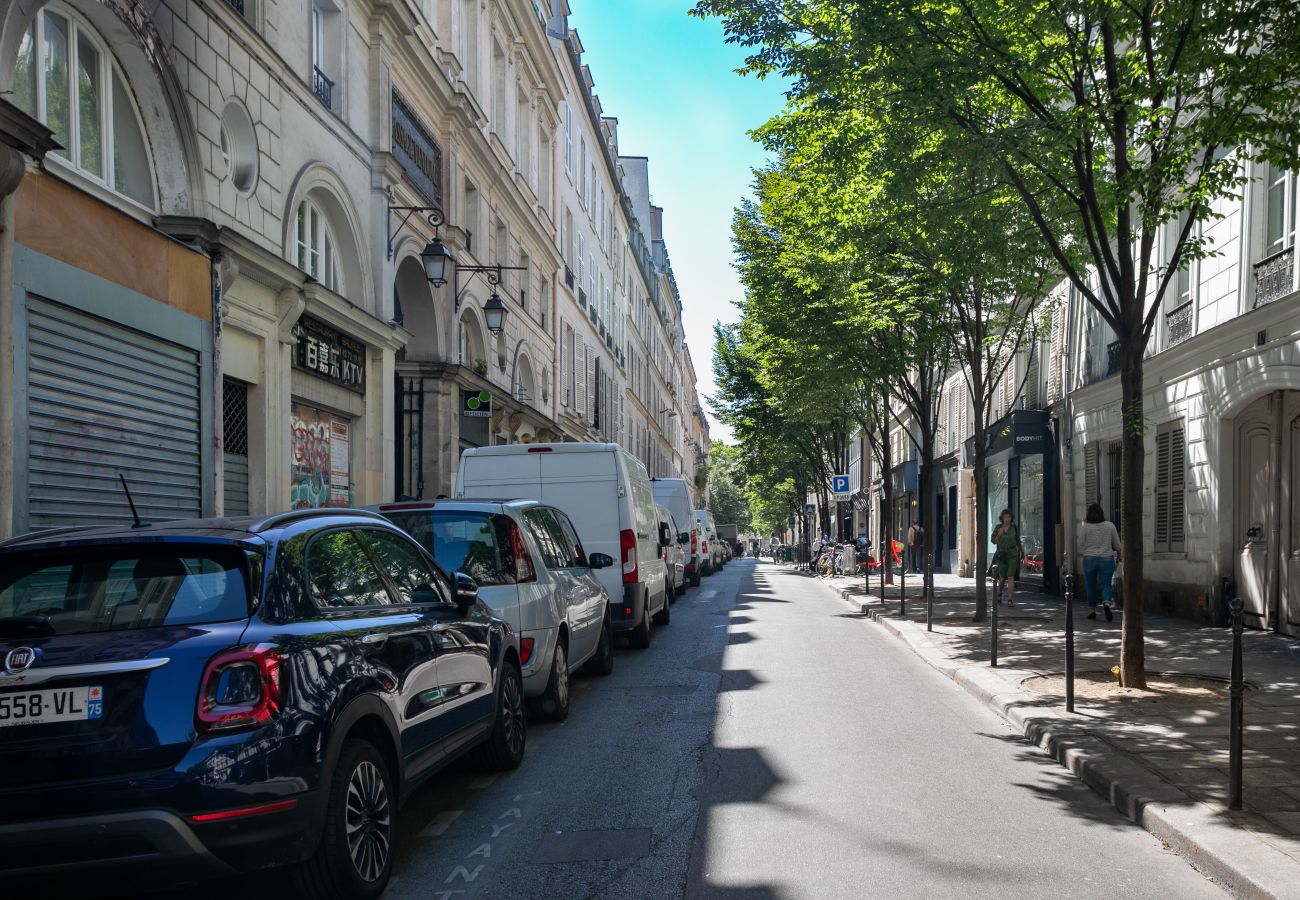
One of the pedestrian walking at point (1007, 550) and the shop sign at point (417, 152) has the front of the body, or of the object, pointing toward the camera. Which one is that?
the pedestrian walking

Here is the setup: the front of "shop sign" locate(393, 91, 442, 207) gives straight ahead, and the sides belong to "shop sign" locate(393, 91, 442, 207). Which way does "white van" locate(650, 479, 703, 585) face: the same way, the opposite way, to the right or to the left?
to the left

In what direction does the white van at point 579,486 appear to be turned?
away from the camera

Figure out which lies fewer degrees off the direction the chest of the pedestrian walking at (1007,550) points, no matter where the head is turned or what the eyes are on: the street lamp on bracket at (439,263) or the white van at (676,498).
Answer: the street lamp on bracket

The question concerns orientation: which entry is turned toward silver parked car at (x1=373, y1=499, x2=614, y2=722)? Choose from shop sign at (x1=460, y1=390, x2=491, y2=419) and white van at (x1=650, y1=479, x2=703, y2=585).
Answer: the shop sign

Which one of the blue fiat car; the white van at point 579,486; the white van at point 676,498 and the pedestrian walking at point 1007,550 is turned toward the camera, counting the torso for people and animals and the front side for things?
the pedestrian walking

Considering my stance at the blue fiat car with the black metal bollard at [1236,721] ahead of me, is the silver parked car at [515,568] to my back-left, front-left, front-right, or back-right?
front-left

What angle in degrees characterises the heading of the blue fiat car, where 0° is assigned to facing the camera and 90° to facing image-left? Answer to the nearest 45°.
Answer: approximately 225°

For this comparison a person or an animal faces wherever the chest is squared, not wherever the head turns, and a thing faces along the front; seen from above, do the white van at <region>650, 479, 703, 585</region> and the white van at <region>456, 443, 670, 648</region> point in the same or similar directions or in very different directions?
same or similar directions

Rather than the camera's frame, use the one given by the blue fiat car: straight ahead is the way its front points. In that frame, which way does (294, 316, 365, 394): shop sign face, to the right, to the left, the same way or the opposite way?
to the right

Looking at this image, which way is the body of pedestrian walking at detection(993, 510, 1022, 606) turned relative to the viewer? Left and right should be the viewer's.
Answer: facing the viewer

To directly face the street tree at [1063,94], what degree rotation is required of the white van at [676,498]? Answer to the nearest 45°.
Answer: approximately 180°

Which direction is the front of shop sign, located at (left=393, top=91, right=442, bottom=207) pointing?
to the viewer's right
